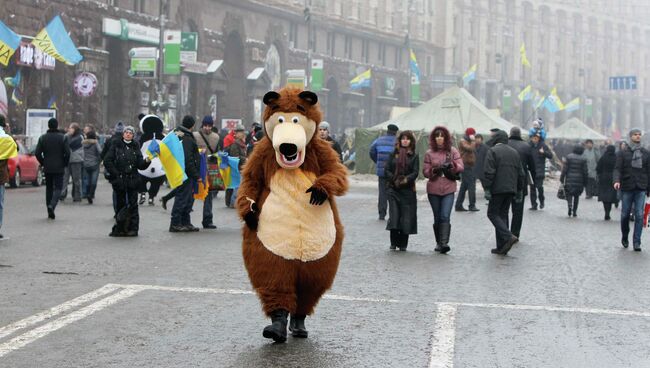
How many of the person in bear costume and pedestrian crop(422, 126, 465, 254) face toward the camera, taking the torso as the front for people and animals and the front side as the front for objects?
2

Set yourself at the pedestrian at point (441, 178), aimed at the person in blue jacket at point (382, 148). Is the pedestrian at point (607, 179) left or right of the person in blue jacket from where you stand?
right

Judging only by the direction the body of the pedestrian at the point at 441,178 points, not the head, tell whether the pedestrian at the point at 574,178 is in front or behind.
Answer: behind

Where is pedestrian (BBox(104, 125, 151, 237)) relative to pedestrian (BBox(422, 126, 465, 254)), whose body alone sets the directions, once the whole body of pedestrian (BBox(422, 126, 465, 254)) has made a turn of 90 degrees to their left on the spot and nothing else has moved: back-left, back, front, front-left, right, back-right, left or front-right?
back

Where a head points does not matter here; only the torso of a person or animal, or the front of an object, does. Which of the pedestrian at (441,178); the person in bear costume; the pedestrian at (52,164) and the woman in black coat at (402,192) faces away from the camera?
the pedestrian at (52,164)

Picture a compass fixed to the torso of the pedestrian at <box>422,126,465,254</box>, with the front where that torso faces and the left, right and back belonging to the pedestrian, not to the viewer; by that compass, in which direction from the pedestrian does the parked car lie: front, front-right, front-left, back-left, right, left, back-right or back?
back-right

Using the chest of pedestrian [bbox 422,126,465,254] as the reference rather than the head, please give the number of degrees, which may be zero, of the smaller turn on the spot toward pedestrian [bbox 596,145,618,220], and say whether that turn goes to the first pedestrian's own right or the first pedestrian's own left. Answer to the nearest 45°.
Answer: approximately 180°

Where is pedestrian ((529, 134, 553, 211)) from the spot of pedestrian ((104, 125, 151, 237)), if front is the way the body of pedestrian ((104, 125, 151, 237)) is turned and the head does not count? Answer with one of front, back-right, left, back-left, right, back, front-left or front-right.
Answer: back-left
